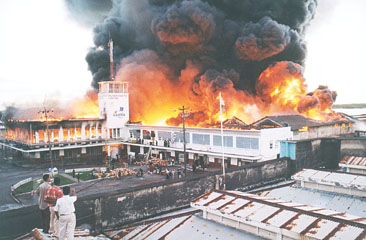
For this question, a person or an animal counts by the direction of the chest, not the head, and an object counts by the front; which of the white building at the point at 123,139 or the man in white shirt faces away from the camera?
the man in white shirt

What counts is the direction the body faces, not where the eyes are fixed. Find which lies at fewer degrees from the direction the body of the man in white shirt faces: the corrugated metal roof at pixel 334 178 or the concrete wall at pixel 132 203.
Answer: the concrete wall

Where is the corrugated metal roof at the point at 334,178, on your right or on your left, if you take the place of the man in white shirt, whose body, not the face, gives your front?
on your right

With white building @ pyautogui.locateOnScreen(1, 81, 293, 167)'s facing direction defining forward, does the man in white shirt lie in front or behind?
in front

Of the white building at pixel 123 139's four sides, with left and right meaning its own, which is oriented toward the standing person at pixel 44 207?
front

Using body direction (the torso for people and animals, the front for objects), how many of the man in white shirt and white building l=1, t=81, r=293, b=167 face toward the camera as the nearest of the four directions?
1

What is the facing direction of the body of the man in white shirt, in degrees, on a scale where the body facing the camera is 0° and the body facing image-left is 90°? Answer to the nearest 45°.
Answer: approximately 180°

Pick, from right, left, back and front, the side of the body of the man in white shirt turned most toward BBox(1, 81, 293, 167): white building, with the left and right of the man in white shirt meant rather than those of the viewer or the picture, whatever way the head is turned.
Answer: front

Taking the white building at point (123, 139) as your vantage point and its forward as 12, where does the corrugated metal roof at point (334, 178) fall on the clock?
The corrugated metal roof is roughly at 11 o'clock from the white building.

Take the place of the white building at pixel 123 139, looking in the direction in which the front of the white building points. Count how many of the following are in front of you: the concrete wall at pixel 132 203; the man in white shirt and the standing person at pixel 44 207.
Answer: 3

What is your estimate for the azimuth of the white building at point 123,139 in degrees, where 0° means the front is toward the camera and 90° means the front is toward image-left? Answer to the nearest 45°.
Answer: approximately 0°

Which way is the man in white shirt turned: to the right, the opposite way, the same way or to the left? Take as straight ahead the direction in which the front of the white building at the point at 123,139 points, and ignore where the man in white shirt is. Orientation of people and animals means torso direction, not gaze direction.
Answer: the opposite way

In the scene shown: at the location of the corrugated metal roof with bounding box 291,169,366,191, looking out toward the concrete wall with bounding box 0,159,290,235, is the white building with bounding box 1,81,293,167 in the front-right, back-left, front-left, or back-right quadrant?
front-right

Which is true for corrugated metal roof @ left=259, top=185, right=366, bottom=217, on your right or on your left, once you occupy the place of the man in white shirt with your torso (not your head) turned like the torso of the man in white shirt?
on your right
